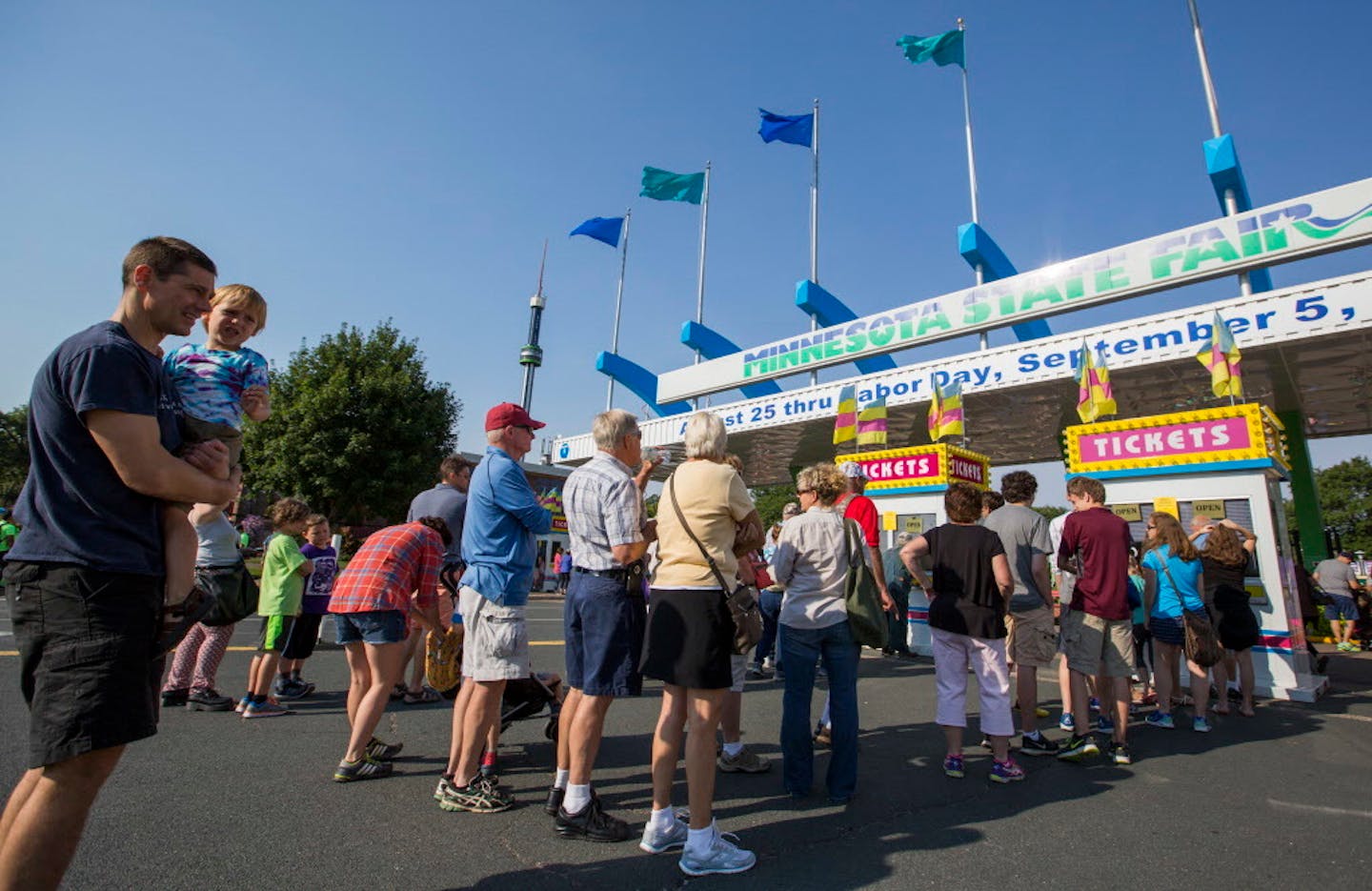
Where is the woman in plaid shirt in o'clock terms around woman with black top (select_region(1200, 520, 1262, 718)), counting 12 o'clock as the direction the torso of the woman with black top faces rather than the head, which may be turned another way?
The woman in plaid shirt is roughly at 7 o'clock from the woman with black top.

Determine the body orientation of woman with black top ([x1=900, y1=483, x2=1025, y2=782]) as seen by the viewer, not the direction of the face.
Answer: away from the camera

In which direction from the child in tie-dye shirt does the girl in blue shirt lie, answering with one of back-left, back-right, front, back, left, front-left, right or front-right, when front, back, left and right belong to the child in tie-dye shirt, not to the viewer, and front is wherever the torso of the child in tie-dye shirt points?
left

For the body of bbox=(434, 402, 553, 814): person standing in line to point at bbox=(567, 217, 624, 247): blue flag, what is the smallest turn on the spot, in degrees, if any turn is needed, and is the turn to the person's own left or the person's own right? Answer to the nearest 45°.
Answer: approximately 90° to the person's own left

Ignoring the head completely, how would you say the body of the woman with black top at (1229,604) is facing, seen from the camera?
away from the camera

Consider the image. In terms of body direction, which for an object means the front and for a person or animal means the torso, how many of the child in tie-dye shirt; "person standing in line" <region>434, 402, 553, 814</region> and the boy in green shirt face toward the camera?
1

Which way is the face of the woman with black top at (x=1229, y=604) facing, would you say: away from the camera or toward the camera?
away from the camera

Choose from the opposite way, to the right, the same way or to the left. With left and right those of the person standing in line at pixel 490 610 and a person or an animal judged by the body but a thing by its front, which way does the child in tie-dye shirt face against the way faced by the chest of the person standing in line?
to the right

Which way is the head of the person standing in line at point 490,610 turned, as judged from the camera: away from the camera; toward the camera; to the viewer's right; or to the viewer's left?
to the viewer's right

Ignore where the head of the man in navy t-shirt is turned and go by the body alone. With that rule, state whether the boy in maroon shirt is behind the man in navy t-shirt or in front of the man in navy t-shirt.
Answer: in front

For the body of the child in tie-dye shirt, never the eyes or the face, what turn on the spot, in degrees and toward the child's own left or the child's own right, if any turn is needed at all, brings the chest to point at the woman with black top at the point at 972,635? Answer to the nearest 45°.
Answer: approximately 90° to the child's own left

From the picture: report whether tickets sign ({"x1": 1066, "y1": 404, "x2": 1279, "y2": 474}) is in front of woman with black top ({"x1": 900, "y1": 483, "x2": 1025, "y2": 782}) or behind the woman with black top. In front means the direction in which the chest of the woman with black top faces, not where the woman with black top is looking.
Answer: in front

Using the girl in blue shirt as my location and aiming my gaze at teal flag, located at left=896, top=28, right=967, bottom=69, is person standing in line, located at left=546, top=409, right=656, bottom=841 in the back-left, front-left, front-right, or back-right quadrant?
back-left

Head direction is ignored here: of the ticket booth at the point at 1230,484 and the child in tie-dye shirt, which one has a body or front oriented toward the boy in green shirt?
the ticket booth

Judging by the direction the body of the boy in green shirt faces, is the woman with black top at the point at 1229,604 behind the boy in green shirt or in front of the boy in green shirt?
in front

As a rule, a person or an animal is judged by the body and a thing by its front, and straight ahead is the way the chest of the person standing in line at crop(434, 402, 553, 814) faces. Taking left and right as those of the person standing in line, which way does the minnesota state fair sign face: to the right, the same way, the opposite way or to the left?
the opposite way
